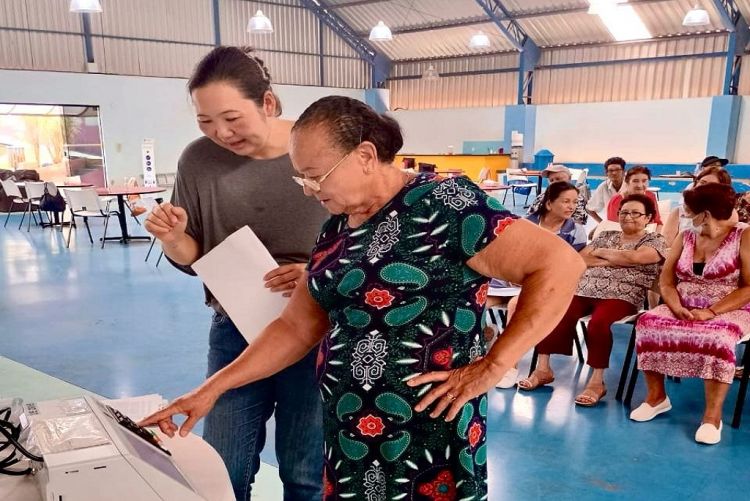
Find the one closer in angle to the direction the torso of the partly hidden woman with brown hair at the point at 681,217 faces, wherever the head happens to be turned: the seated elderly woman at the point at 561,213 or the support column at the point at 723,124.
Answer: the seated elderly woman

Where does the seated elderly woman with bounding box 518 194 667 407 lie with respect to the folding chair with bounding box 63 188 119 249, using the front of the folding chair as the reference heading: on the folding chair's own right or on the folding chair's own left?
on the folding chair's own right

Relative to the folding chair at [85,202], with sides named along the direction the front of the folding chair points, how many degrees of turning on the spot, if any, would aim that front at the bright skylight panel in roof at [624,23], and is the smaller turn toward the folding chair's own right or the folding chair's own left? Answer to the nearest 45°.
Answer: approximately 45° to the folding chair's own right

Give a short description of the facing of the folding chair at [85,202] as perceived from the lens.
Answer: facing away from the viewer and to the right of the viewer

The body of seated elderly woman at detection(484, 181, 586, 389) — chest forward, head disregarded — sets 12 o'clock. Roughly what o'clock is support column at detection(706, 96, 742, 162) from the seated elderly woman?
The support column is roughly at 5 o'clock from the seated elderly woman.

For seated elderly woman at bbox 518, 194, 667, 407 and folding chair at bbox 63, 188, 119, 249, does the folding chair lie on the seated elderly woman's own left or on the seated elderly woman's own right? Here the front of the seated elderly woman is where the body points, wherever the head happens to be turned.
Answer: on the seated elderly woman's own right
